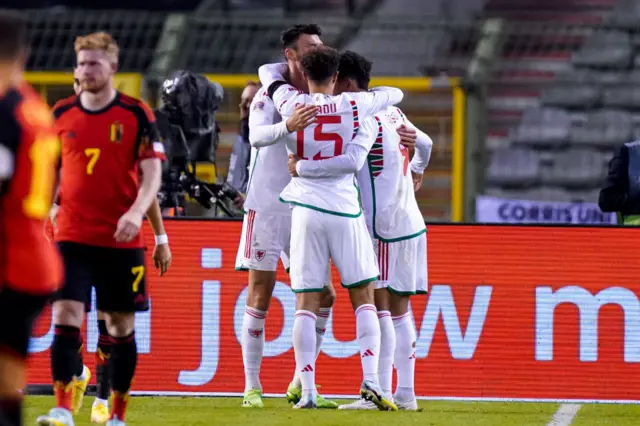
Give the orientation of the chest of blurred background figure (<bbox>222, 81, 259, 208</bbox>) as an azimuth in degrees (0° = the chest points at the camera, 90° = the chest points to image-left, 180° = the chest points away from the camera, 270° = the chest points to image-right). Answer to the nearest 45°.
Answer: approximately 45°

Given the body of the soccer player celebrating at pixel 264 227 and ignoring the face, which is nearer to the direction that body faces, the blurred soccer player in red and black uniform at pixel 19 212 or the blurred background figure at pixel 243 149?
the blurred soccer player in red and black uniform

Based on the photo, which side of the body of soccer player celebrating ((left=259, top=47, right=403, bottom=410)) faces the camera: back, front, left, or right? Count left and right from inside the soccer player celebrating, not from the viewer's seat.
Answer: back

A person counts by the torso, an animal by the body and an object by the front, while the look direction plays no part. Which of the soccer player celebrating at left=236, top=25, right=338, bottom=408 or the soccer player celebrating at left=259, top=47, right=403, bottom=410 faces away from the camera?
the soccer player celebrating at left=259, top=47, right=403, bottom=410

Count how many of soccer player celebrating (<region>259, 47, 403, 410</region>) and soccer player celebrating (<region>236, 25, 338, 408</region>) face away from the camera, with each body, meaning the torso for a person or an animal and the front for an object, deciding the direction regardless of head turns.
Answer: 1

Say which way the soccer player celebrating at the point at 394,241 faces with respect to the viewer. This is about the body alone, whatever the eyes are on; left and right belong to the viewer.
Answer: facing away from the viewer and to the left of the viewer

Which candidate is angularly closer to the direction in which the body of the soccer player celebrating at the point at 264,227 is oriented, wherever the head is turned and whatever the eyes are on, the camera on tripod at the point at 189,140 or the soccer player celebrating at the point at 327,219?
the soccer player celebrating

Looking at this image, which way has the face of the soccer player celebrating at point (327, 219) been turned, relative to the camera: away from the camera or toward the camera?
away from the camera

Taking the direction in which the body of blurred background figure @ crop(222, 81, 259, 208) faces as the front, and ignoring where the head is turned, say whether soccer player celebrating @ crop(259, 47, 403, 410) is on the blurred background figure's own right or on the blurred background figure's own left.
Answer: on the blurred background figure's own left

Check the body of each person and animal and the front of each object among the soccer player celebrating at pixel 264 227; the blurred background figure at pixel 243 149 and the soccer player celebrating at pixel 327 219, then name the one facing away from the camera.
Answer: the soccer player celebrating at pixel 327 219
